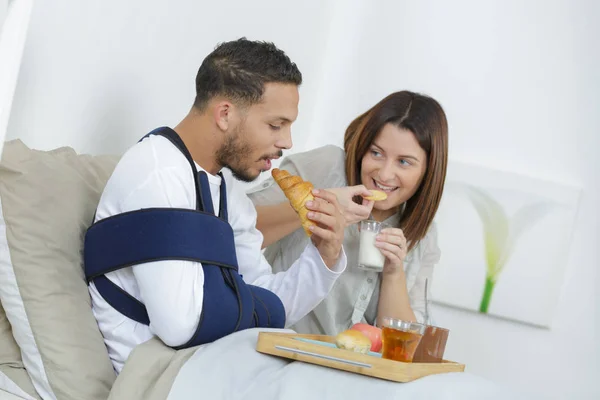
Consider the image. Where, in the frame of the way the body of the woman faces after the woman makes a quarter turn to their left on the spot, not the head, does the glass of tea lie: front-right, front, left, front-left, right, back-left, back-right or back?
right

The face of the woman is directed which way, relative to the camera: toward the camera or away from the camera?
toward the camera

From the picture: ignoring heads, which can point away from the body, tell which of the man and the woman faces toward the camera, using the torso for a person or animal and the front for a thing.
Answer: the woman

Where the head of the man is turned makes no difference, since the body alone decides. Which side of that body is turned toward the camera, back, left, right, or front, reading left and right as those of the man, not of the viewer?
right

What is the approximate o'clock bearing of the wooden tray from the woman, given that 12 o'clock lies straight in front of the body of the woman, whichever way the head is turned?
The wooden tray is roughly at 12 o'clock from the woman.

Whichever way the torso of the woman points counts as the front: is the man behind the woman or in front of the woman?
in front

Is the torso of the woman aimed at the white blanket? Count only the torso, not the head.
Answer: yes

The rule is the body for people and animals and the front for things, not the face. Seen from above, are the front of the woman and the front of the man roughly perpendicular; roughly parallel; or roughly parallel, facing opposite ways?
roughly perpendicular

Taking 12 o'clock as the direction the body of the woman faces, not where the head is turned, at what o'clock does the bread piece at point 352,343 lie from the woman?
The bread piece is roughly at 12 o'clock from the woman.

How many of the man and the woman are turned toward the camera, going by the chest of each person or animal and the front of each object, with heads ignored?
1

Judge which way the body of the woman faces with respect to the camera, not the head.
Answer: toward the camera

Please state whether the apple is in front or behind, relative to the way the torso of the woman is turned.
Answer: in front

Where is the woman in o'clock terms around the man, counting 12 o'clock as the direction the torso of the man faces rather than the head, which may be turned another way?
The woman is roughly at 10 o'clock from the man.
